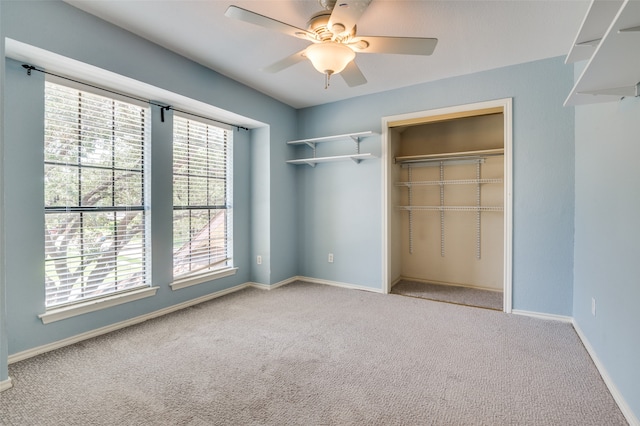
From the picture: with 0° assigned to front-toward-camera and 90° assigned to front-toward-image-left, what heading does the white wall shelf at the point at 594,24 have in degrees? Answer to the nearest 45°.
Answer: approximately 90°

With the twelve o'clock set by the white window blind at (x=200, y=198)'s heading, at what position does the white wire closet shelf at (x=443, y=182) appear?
The white wire closet shelf is roughly at 11 o'clock from the white window blind.

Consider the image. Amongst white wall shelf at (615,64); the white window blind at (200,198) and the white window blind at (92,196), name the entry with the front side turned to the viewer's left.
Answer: the white wall shelf

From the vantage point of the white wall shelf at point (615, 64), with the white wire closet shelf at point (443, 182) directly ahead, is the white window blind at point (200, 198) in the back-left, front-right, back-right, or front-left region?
front-left

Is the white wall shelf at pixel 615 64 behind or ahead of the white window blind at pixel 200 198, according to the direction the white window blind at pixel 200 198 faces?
ahead

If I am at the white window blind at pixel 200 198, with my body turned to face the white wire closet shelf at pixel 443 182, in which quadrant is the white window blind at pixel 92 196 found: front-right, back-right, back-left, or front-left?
back-right

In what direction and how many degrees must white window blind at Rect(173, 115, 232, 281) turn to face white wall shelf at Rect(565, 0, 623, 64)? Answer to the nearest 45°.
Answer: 0° — it already faces it

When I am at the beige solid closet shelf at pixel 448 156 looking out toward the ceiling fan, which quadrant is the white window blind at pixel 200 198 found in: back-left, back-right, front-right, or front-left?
front-right

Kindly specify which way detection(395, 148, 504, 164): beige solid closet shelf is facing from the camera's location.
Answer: facing the viewer

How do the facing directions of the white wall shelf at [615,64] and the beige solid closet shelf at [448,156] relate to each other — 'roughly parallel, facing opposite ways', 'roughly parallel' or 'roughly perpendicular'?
roughly perpendicular

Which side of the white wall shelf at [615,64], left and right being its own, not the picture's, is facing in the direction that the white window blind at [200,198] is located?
front

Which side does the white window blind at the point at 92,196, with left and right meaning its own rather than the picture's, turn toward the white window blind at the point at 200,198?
left

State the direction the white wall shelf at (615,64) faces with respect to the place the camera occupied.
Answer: facing to the left of the viewer

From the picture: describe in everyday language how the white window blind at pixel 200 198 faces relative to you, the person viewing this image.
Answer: facing the viewer and to the right of the viewer

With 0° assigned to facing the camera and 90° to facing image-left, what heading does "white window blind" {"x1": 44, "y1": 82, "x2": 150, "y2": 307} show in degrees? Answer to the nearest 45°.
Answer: approximately 315°

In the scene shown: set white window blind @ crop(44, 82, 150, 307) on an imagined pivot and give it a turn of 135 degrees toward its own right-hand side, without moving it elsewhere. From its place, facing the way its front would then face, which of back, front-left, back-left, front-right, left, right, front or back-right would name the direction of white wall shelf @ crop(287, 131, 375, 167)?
back

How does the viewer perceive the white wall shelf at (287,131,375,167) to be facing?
facing the viewer and to the left of the viewer

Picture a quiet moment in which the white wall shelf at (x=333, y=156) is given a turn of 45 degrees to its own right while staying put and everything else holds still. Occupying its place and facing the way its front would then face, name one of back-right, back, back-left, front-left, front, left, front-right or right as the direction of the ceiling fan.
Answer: left

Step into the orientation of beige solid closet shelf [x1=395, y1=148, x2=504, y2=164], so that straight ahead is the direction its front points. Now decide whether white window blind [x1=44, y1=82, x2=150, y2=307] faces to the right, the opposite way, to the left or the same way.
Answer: to the left

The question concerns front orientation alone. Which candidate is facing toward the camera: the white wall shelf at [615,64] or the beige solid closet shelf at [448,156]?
the beige solid closet shelf

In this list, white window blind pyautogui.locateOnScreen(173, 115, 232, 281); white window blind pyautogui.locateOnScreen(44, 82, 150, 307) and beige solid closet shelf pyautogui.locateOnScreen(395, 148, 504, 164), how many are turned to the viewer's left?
0
